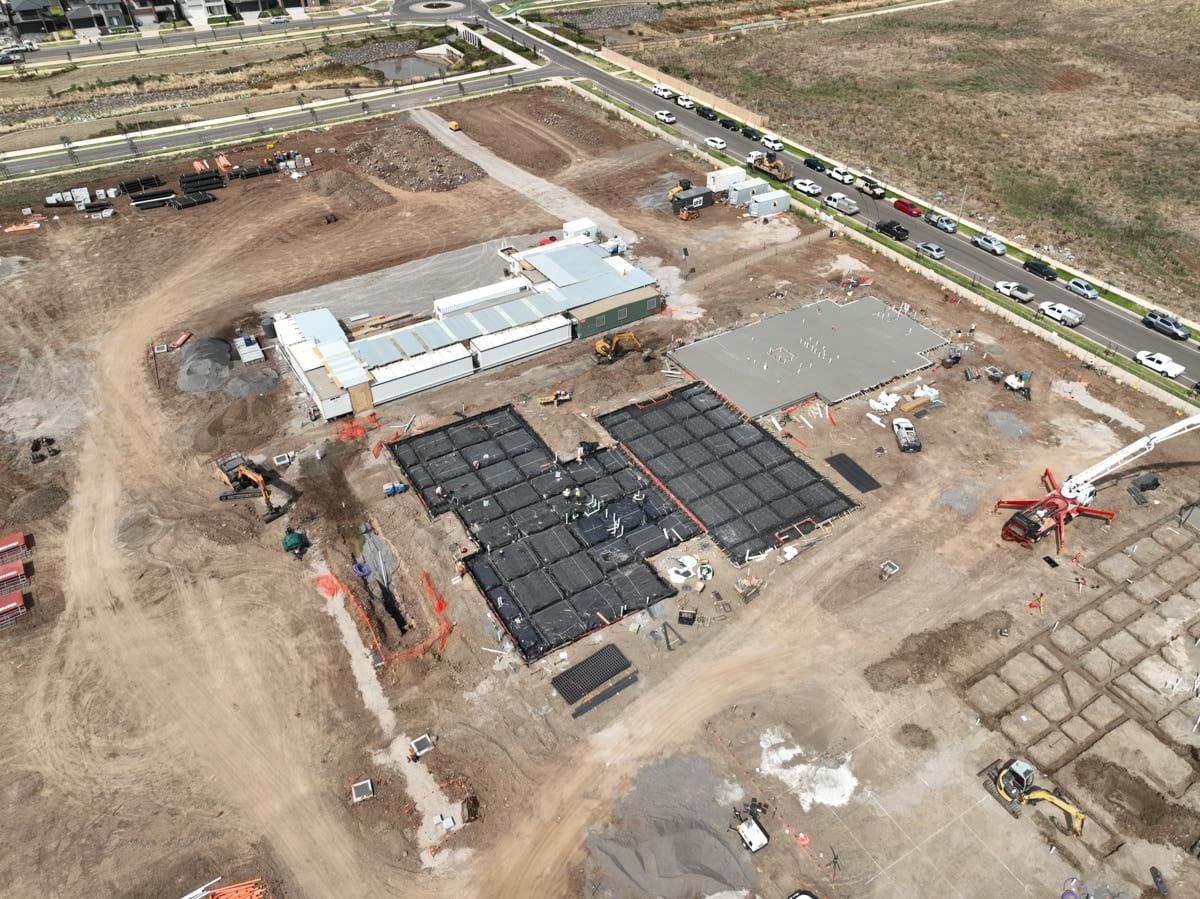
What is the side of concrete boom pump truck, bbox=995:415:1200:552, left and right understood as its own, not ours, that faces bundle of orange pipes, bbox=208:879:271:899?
back

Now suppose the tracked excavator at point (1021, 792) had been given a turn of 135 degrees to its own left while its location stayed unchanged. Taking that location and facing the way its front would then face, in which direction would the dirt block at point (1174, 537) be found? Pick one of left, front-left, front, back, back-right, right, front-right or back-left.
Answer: front

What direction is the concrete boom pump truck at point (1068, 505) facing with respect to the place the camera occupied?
facing away from the viewer and to the right of the viewer

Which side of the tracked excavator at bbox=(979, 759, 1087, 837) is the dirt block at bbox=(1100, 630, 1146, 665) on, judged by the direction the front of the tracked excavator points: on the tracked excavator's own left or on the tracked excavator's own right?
on the tracked excavator's own left

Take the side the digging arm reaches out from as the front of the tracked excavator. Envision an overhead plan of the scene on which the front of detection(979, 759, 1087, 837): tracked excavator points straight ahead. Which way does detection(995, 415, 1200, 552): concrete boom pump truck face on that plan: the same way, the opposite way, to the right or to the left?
to the left

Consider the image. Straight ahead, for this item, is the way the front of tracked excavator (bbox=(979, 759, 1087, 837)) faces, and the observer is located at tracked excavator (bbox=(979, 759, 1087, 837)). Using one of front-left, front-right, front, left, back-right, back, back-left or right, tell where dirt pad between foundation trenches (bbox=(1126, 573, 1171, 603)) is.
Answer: back-left

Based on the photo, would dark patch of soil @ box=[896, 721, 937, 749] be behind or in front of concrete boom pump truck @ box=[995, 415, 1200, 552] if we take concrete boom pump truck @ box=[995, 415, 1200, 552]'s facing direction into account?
behind

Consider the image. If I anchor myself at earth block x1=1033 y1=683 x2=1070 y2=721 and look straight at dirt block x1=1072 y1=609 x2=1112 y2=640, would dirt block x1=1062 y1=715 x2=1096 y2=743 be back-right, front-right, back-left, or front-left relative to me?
back-right

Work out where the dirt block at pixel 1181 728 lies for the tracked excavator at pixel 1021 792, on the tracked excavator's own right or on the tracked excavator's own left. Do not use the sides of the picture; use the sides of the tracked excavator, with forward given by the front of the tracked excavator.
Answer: on the tracked excavator's own left
